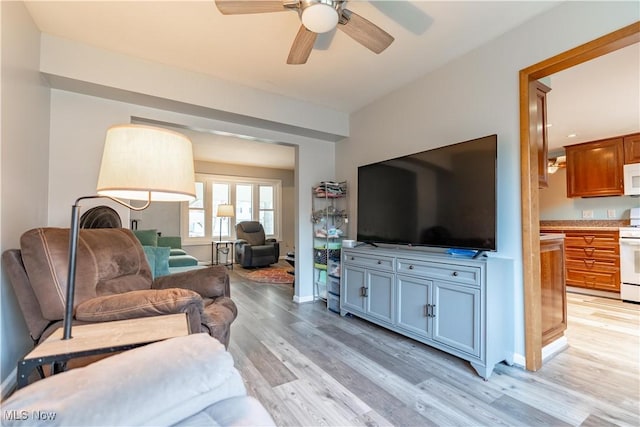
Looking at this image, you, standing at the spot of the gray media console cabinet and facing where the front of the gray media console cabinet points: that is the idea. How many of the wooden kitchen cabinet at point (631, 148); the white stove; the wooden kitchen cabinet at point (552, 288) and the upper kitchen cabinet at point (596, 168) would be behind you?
4

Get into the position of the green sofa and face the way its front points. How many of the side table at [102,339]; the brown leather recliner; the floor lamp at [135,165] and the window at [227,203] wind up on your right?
3

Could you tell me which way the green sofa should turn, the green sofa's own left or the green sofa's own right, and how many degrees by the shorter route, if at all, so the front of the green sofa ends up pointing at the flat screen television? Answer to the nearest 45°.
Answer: approximately 45° to the green sofa's own right

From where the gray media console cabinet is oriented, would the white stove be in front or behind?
behind

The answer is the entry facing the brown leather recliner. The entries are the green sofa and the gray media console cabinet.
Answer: the gray media console cabinet

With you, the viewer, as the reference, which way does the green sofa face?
facing to the right of the viewer

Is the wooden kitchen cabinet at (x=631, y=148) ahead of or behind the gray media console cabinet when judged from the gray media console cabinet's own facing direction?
behind

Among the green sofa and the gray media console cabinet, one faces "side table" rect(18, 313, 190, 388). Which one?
the gray media console cabinet

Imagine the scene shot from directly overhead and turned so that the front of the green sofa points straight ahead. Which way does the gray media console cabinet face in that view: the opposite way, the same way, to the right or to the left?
the opposite way
